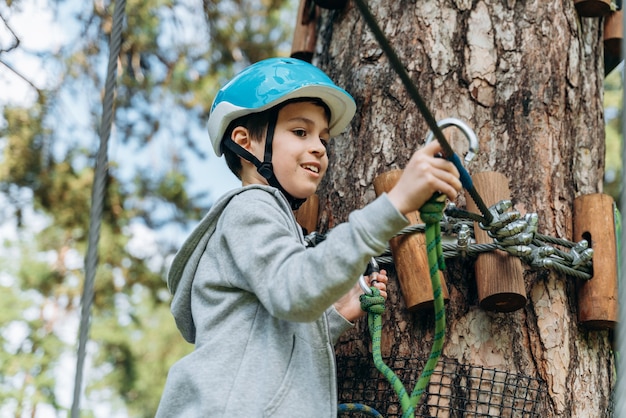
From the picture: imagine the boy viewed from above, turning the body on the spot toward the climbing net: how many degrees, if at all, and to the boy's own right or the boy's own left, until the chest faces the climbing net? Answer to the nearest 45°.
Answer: approximately 45° to the boy's own left

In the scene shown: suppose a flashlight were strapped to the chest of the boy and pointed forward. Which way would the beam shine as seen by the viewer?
to the viewer's right

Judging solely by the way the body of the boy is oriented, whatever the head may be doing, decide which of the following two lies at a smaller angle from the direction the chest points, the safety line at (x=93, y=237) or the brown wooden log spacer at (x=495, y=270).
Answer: the brown wooden log spacer
